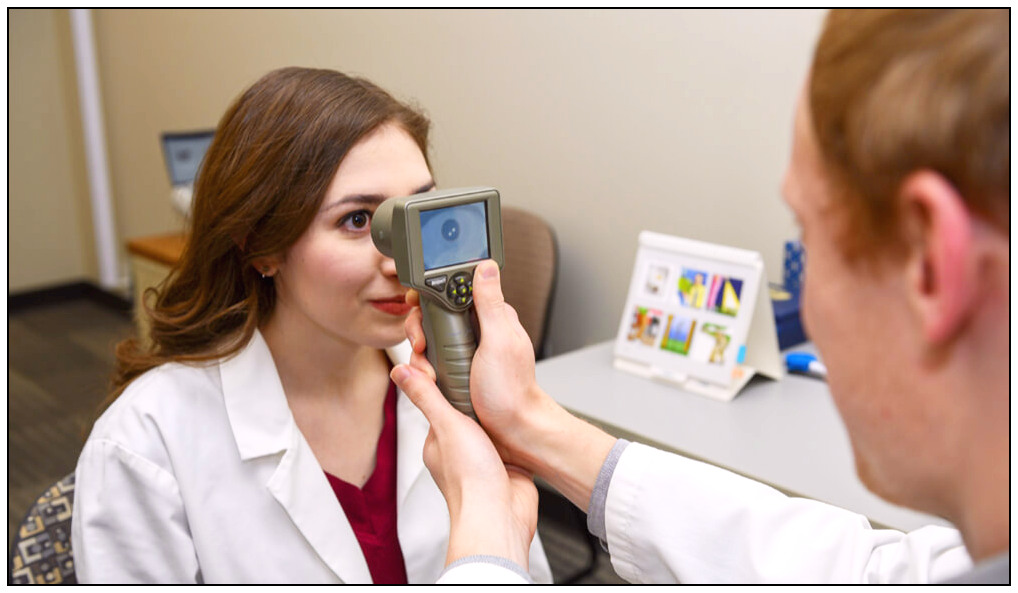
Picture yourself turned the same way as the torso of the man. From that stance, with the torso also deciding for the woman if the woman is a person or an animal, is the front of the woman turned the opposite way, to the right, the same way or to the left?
the opposite way

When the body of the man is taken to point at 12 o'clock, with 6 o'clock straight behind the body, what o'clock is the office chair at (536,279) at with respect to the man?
The office chair is roughly at 1 o'clock from the man.

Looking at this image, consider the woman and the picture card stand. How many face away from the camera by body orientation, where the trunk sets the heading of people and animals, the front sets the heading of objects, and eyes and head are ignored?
0

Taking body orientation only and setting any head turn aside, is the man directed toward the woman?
yes

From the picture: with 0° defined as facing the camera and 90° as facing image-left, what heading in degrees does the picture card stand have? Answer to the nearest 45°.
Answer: approximately 45°

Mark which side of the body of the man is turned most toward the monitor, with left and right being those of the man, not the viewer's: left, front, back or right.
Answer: front

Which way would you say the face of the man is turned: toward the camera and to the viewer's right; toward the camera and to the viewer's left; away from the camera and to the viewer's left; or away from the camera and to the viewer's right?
away from the camera and to the viewer's left

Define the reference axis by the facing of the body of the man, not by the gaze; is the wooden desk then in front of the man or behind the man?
in front

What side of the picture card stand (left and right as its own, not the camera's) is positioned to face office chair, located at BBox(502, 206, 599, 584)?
right

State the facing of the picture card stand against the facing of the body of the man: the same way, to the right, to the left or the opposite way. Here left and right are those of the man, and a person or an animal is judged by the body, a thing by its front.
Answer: to the left

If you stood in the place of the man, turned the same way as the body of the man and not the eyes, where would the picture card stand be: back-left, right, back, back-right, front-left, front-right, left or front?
front-right

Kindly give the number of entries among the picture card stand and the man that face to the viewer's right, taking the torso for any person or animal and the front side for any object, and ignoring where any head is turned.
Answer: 0

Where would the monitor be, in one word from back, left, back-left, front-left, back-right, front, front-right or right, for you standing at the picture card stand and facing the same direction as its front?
right

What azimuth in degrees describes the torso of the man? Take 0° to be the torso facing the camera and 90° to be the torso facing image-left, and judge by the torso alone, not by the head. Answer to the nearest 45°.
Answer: approximately 135°

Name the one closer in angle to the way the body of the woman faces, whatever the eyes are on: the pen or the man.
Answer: the man

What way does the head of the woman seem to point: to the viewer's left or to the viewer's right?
to the viewer's right
